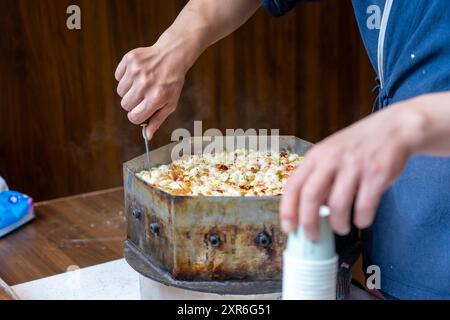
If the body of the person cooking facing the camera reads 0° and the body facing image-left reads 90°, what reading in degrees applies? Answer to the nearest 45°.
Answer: approximately 45°

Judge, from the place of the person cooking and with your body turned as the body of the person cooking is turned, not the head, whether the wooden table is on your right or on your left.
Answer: on your right
